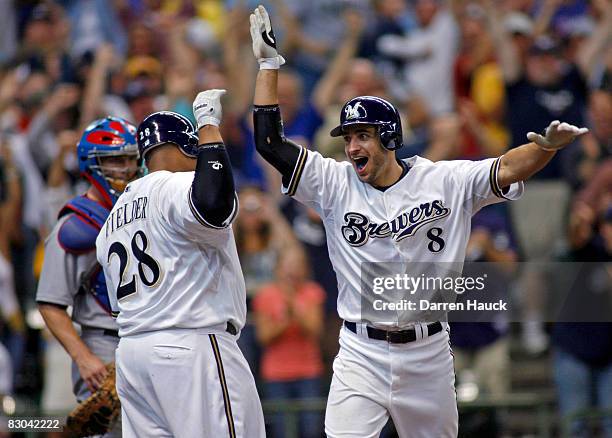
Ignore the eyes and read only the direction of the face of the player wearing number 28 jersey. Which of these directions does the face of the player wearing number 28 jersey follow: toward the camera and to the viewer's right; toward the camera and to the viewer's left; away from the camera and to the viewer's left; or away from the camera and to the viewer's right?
away from the camera and to the viewer's right

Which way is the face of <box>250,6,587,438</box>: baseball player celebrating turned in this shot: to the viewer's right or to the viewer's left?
to the viewer's left

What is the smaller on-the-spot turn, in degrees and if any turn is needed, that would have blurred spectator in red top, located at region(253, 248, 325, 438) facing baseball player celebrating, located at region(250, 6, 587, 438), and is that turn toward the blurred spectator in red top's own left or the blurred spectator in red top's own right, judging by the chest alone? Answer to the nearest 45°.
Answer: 0° — they already face them

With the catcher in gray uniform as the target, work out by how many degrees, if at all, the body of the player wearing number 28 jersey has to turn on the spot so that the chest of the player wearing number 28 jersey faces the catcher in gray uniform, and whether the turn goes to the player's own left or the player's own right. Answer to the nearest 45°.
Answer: approximately 90° to the player's own left

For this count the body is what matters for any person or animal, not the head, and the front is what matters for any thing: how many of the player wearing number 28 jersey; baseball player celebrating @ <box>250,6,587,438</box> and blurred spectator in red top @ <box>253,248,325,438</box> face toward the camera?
2

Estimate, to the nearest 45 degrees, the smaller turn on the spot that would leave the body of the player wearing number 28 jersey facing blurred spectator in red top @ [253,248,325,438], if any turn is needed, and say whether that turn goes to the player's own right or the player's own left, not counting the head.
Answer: approximately 45° to the player's own left

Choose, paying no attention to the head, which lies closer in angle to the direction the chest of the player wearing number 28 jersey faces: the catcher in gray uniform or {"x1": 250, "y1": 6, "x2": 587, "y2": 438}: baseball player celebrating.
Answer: the baseball player celebrating

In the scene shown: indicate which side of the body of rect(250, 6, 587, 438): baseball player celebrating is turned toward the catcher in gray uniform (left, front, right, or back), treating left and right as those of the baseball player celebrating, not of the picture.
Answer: right

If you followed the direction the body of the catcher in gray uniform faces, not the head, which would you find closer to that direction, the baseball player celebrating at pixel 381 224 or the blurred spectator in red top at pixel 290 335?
the baseball player celebrating

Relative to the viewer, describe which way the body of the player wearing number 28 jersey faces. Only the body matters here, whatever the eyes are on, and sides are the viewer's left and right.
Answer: facing away from the viewer and to the right of the viewer
